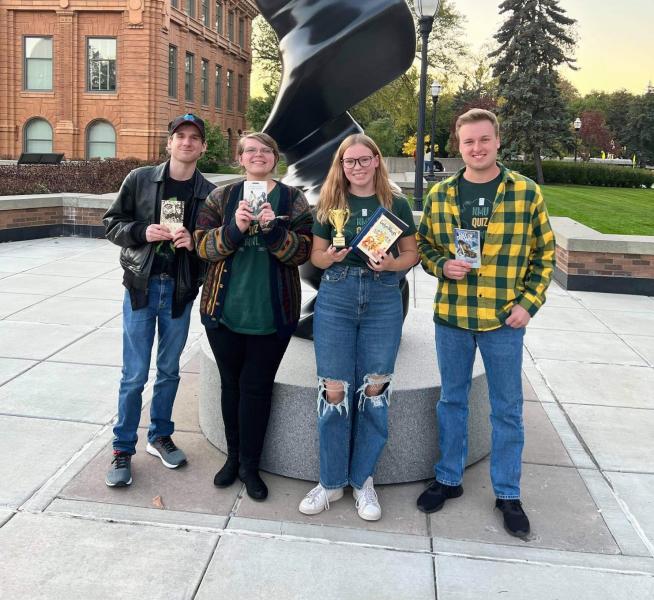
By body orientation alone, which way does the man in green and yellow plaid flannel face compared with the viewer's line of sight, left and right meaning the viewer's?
facing the viewer

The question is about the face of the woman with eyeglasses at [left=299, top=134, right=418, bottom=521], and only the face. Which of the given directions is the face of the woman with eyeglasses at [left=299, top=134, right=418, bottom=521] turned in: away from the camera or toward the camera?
toward the camera

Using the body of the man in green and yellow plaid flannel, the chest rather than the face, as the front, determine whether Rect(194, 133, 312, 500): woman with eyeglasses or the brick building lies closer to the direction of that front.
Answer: the woman with eyeglasses

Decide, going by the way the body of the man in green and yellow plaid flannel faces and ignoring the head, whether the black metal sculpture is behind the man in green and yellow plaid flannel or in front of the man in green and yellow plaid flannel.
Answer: behind

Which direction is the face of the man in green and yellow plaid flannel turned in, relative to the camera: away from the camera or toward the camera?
toward the camera

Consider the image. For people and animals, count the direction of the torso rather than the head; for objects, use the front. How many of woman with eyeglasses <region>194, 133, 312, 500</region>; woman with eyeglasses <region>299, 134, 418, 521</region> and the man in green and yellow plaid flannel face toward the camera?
3

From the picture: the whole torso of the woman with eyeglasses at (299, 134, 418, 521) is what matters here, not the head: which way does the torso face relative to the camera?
toward the camera

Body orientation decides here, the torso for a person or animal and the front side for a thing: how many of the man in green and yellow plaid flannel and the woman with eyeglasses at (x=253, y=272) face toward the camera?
2

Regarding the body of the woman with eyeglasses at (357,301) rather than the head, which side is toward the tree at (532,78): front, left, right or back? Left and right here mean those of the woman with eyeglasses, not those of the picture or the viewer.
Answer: back

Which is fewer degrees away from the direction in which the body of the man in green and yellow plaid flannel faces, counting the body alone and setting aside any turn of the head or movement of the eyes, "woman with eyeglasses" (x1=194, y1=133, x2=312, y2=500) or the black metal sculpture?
the woman with eyeglasses

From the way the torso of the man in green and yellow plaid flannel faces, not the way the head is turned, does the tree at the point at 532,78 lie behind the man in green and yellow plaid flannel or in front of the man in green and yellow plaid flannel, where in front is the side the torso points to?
behind

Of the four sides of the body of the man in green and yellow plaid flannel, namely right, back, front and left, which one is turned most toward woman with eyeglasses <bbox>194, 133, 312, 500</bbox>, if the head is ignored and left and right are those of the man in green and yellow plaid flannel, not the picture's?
right

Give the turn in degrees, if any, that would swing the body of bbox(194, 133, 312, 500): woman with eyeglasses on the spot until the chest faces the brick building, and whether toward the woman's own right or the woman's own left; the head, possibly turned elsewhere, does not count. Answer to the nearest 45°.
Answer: approximately 180°

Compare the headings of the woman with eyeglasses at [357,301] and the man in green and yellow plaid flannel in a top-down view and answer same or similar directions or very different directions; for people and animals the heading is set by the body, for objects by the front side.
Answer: same or similar directions

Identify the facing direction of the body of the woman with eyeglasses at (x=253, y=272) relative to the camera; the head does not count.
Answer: toward the camera
